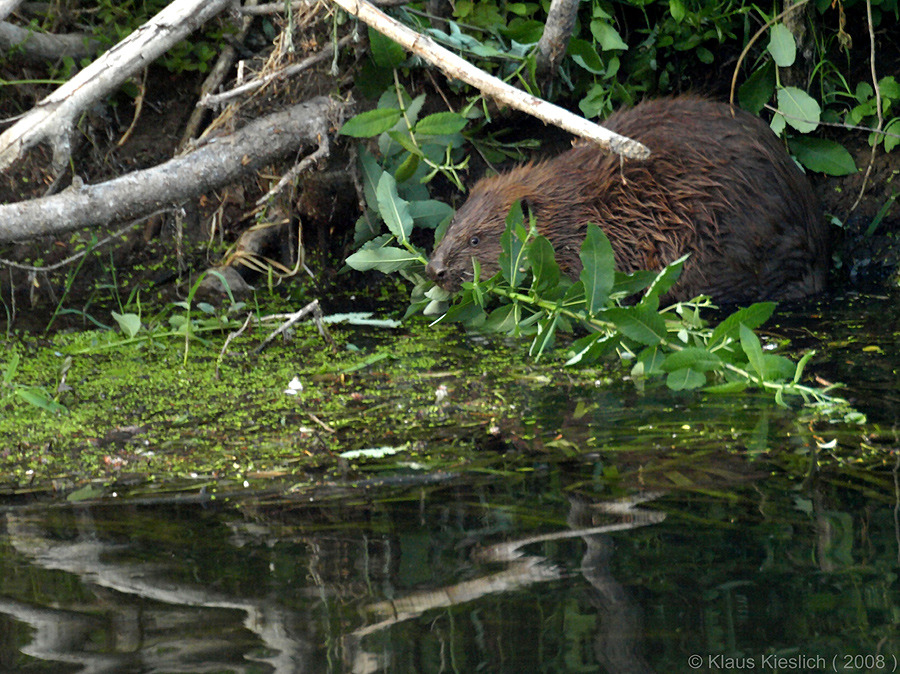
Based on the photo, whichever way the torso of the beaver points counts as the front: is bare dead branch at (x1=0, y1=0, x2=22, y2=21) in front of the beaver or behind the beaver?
in front

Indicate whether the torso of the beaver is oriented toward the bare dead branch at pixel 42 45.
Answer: yes

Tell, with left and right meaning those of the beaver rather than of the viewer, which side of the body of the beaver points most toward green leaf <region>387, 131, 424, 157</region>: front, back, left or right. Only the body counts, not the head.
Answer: front

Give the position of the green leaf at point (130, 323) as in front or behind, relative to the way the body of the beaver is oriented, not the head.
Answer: in front

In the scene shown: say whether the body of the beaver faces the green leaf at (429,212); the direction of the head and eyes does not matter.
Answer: yes

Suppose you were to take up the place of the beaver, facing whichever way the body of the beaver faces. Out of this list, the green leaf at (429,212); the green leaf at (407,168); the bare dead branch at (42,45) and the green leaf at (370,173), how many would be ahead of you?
4

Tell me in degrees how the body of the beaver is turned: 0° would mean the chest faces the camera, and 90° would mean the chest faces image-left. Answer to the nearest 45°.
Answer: approximately 90°

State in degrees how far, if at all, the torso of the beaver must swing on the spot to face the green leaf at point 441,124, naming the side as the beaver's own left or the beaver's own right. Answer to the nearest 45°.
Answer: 0° — it already faces it
